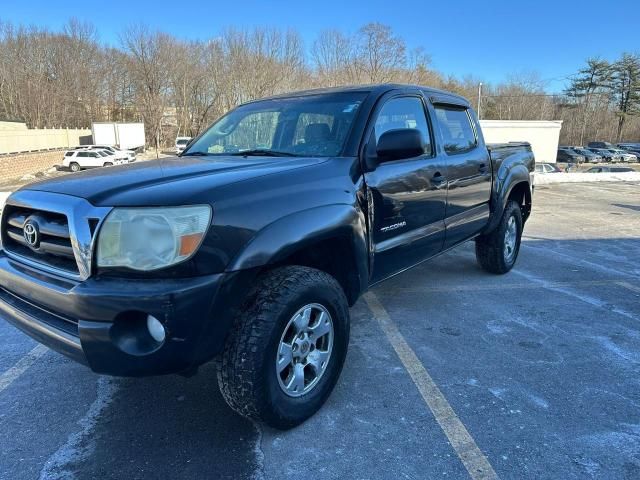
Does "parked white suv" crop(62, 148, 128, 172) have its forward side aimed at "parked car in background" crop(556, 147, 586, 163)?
yes

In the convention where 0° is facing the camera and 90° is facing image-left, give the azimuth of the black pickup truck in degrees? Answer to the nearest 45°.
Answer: approximately 45°

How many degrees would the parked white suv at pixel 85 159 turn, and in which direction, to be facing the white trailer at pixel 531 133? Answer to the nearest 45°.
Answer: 0° — it already faces it

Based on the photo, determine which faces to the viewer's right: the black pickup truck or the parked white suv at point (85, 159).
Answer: the parked white suv

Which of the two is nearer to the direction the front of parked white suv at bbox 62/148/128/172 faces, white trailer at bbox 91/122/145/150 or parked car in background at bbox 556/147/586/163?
the parked car in background

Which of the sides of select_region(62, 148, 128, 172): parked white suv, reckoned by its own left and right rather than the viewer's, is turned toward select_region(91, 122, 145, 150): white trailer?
left

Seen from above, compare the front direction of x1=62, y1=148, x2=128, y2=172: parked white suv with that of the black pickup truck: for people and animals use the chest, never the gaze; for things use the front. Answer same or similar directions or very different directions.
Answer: very different directions

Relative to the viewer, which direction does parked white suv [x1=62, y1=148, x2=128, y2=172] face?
to the viewer's right

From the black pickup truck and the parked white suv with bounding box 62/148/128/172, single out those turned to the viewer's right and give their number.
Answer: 1

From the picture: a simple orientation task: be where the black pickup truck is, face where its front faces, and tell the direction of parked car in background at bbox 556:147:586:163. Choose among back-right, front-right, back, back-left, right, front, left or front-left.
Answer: back

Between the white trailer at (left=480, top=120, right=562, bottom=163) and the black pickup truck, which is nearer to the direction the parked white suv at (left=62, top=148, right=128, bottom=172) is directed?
the white trailer

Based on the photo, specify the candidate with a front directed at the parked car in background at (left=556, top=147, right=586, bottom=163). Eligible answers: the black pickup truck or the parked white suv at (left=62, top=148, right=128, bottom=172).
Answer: the parked white suv

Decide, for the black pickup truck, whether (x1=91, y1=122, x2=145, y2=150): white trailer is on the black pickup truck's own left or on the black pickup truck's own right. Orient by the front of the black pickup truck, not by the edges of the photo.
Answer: on the black pickup truck's own right

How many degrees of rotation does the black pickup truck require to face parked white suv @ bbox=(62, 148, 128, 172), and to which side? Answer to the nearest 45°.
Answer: approximately 135° to its right
